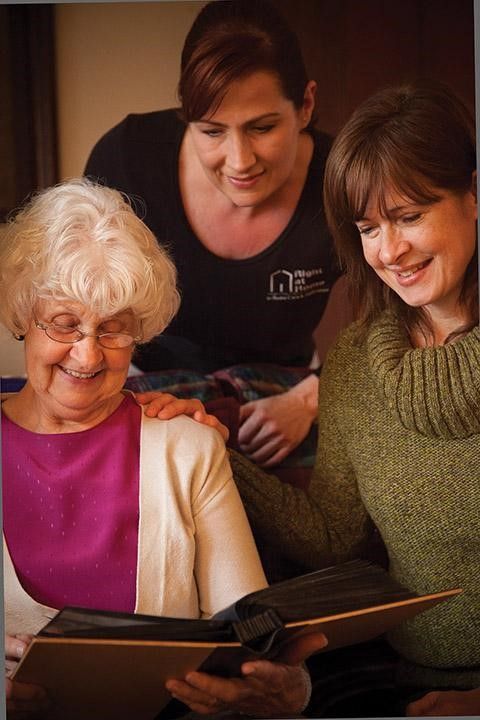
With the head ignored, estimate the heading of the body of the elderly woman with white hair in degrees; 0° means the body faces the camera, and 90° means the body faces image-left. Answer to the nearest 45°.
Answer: approximately 0°

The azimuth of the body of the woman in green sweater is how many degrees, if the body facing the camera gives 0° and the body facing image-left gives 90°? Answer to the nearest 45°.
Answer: approximately 45°
